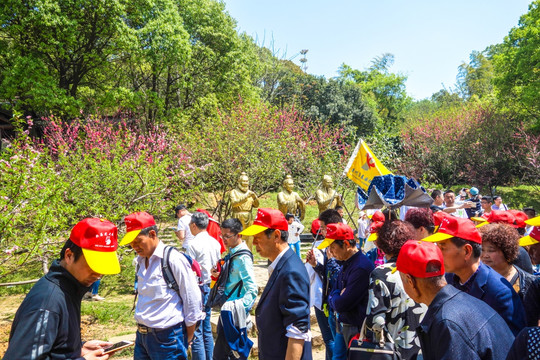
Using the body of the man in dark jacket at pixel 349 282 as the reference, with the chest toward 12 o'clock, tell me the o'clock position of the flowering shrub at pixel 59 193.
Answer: The flowering shrub is roughly at 1 o'clock from the man in dark jacket.

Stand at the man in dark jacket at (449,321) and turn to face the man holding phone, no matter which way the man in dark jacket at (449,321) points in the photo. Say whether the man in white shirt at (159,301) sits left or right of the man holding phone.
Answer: right

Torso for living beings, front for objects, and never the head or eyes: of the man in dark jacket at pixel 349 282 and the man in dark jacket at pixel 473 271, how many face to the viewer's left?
2

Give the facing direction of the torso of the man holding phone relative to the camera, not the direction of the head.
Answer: to the viewer's right

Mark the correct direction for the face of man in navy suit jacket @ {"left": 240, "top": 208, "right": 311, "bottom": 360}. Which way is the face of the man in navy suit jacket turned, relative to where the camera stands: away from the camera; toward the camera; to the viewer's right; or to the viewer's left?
to the viewer's left

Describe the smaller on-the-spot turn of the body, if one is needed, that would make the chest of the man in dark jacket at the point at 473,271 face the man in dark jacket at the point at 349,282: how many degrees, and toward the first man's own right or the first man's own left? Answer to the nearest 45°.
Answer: approximately 45° to the first man's own right

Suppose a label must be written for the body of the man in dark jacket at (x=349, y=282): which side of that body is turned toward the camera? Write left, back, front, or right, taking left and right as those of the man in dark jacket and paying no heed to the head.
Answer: left

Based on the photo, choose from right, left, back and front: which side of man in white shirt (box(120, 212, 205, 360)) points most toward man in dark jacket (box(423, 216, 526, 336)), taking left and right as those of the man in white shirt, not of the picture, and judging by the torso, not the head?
left

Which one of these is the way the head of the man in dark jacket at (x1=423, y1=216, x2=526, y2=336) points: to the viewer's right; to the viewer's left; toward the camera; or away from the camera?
to the viewer's left
